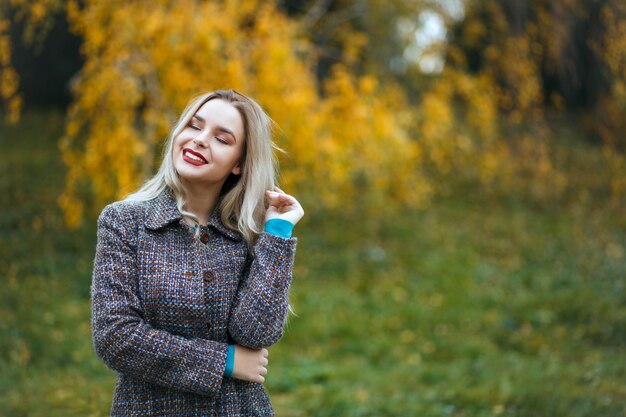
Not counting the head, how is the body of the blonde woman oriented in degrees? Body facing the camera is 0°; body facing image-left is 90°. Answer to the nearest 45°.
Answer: approximately 0°
